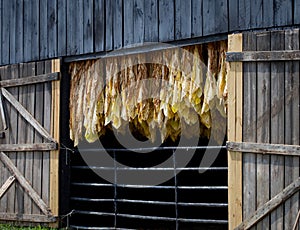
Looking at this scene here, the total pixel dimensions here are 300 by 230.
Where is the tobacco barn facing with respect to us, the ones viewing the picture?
facing the viewer and to the left of the viewer
